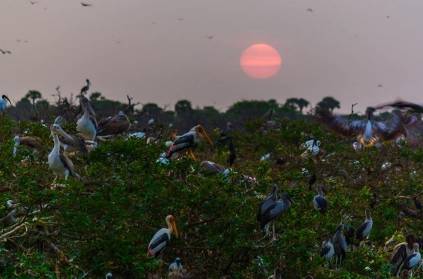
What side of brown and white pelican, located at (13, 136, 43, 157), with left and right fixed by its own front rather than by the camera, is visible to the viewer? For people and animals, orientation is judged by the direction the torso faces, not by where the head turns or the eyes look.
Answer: left

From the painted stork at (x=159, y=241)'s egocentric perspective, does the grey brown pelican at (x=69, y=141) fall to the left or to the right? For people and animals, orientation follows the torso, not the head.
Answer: on its left

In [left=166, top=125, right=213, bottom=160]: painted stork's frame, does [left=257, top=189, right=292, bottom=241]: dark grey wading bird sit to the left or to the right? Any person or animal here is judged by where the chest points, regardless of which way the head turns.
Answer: on its right

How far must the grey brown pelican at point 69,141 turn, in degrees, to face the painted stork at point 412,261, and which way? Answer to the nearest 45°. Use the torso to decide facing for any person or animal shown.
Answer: approximately 180°

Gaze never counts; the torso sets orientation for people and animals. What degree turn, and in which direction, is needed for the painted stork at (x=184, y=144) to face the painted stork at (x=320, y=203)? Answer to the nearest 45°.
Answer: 0° — it already faces it

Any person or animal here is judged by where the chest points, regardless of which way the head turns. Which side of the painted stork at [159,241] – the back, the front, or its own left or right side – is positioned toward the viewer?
right

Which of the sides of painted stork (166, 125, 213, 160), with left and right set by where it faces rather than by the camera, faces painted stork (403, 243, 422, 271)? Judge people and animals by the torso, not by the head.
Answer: right

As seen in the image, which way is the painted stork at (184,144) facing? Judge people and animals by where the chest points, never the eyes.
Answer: to the viewer's right

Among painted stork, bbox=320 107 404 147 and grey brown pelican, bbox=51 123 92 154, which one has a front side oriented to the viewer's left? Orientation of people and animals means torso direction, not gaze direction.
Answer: grey brown pelican, bbox=51 123 92 154
